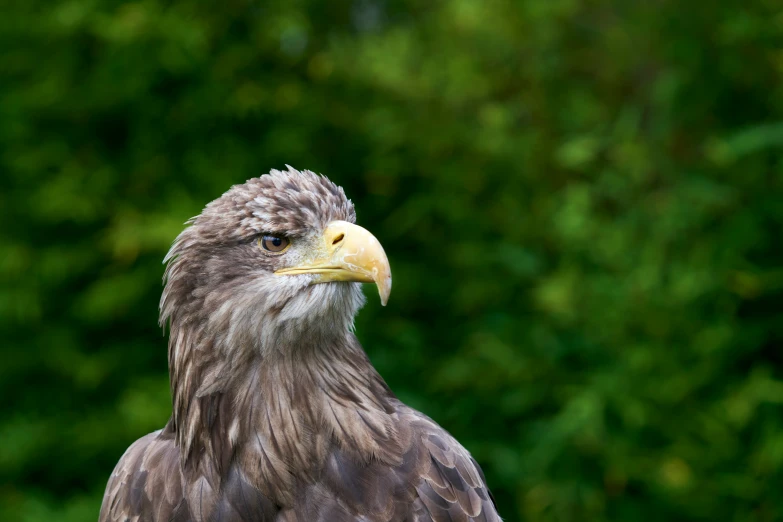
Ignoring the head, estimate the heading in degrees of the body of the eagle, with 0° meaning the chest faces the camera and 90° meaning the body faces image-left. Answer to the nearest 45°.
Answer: approximately 315°
